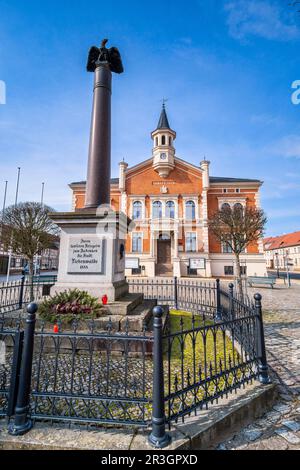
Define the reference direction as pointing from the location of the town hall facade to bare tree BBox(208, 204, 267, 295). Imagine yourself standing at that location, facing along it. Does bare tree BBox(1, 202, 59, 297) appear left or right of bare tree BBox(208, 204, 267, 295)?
right

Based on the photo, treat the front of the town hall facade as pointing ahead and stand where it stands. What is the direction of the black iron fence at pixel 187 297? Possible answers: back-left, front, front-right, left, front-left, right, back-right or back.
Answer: front

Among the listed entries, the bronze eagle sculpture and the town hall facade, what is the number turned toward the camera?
2

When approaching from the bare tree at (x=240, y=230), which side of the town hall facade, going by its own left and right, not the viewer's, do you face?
front

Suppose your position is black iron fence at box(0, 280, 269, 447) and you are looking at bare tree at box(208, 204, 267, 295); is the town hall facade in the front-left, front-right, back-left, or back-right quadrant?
front-left

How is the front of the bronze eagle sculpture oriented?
toward the camera

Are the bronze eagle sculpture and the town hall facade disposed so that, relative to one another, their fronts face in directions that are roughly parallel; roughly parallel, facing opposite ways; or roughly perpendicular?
roughly parallel

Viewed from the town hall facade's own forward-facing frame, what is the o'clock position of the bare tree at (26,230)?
The bare tree is roughly at 1 o'clock from the town hall facade.

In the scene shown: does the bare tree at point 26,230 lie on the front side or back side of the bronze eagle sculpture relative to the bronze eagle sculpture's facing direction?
on the back side

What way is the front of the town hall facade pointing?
toward the camera
